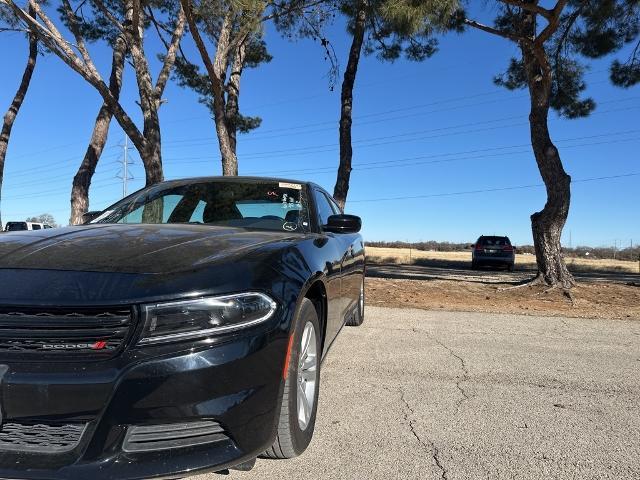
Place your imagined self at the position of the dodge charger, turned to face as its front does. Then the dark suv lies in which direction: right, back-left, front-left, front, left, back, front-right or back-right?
back

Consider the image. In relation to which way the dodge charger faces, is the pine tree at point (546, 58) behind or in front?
behind

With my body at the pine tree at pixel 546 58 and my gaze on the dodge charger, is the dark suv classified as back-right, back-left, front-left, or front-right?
back-right

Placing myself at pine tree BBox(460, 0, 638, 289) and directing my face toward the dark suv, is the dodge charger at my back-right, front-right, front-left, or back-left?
back-left

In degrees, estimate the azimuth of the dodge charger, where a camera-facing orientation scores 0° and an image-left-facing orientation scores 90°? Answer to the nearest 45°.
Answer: approximately 45°
